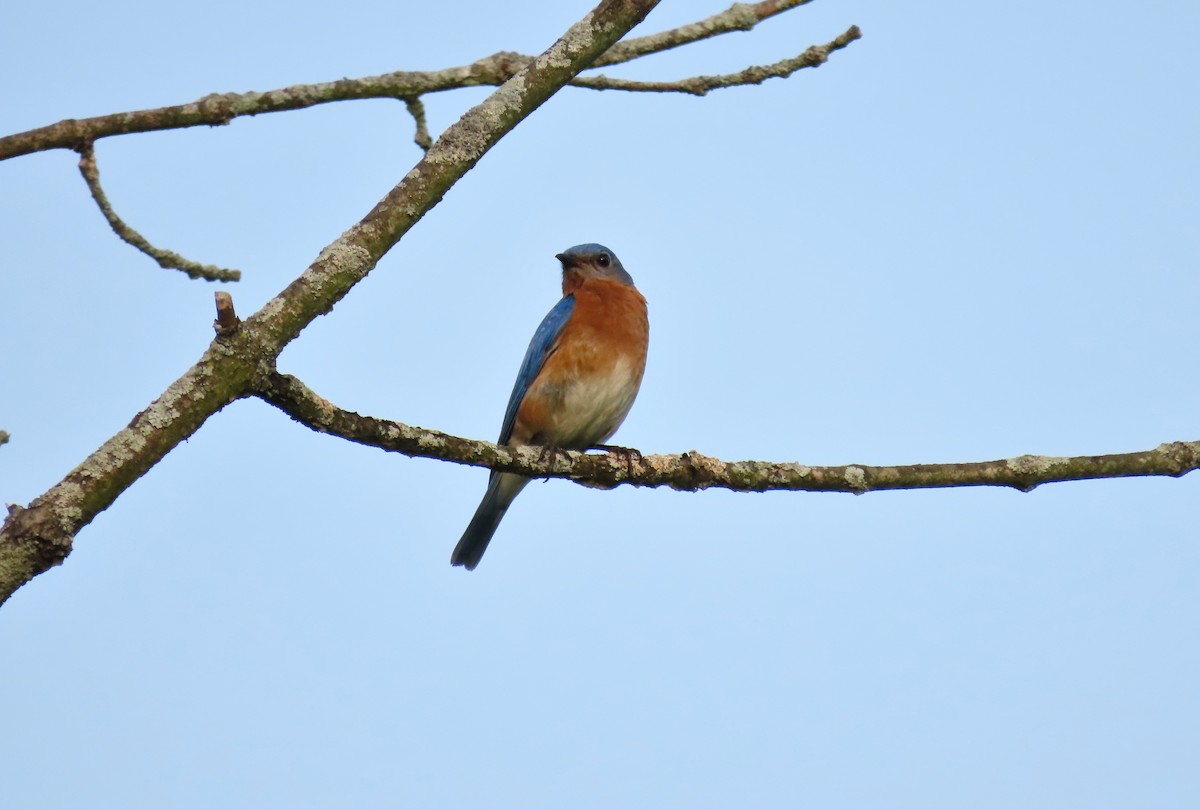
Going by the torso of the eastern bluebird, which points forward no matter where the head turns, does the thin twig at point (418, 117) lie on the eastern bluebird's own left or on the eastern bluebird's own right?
on the eastern bluebird's own right

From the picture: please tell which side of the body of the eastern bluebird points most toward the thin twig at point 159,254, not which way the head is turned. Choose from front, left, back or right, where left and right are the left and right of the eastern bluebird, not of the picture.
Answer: right

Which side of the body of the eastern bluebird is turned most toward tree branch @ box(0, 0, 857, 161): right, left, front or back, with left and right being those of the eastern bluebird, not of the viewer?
right

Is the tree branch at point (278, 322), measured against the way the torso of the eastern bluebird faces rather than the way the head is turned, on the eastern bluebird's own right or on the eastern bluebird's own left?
on the eastern bluebird's own right

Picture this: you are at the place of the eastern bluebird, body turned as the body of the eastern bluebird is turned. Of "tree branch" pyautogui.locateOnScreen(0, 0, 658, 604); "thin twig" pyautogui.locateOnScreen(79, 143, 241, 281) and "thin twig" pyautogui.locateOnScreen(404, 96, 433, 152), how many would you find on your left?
0

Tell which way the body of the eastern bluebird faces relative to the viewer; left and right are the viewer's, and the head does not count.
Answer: facing the viewer and to the right of the viewer
